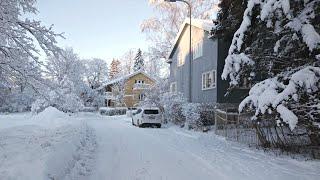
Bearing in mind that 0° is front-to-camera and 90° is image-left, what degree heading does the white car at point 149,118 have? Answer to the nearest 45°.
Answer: approximately 135°

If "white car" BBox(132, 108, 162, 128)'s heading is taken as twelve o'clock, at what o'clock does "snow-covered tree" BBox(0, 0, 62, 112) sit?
The snow-covered tree is roughly at 8 o'clock from the white car.

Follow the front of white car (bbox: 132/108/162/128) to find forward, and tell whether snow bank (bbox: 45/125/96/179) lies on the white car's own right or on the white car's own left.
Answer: on the white car's own left
